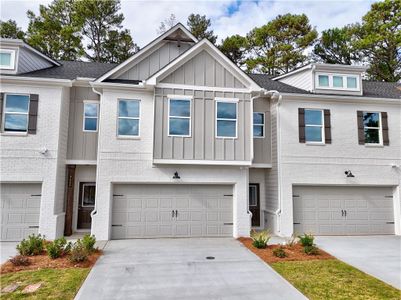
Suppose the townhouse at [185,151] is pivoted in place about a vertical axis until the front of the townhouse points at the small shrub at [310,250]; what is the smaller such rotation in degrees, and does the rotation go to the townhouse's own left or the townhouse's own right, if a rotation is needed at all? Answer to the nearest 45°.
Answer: approximately 45° to the townhouse's own left

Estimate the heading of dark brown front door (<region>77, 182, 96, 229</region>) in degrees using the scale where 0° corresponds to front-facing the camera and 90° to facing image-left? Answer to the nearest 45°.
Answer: approximately 0°

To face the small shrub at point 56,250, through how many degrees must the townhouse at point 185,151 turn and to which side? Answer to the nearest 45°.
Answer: approximately 45° to its right

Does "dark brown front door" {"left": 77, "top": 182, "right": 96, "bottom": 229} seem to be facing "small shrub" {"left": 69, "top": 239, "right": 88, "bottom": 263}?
yes

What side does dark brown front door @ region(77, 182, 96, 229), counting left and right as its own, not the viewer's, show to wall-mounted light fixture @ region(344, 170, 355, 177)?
left

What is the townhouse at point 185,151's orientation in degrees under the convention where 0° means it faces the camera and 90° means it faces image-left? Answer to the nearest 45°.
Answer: approximately 0°

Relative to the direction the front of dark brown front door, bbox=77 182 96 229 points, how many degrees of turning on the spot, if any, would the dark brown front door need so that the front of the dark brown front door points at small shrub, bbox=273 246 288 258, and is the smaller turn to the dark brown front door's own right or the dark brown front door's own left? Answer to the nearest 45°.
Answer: approximately 45° to the dark brown front door's own left
